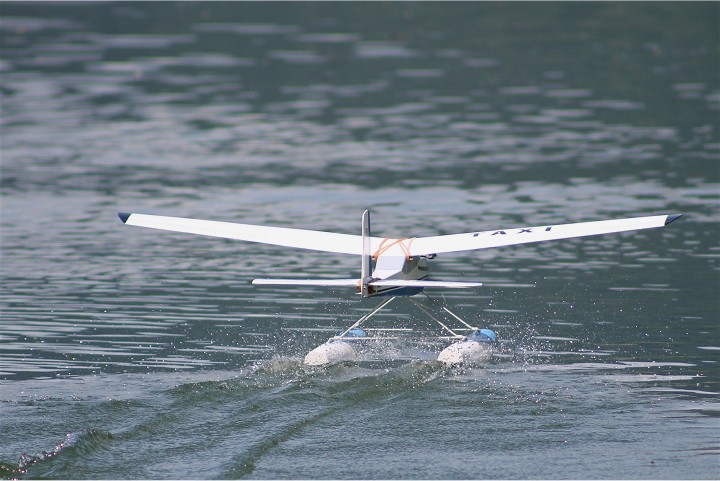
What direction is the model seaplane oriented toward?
away from the camera
